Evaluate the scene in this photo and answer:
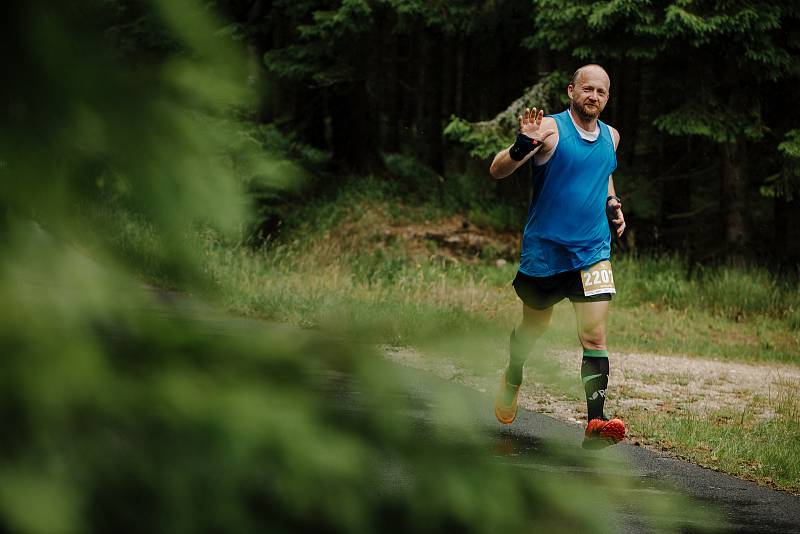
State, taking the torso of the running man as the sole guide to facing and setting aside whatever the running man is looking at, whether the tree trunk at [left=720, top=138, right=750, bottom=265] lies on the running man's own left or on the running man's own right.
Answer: on the running man's own left

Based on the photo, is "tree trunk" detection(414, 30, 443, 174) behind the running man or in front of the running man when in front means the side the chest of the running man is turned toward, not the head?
behind

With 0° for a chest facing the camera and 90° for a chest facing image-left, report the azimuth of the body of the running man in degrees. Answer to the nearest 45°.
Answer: approximately 315°

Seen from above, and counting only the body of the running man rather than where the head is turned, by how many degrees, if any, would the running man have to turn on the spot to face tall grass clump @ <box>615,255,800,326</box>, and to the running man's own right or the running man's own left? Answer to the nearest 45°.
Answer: approximately 135° to the running man's own left

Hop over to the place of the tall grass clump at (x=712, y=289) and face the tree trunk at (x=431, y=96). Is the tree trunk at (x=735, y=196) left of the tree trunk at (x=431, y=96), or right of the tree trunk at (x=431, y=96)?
right
